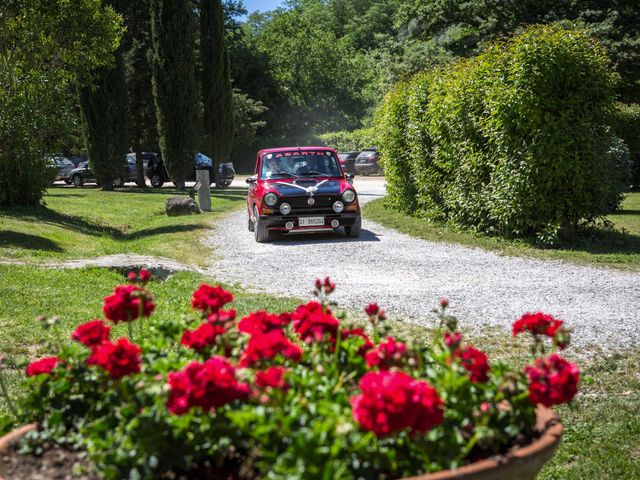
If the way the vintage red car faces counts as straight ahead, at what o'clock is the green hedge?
The green hedge is roughly at 10 o'clock from the vintage red car.

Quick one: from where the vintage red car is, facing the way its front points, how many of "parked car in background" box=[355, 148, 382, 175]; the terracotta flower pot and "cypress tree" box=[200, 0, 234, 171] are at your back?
2

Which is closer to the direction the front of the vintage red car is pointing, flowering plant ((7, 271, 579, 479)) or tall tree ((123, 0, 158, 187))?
the flowering plant

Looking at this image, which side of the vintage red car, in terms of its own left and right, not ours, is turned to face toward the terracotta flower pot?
front

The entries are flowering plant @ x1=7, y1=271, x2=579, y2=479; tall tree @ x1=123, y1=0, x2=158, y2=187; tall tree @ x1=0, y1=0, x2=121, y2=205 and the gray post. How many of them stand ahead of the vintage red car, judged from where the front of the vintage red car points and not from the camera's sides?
1

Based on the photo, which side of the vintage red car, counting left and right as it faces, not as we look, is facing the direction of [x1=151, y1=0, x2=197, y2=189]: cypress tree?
back

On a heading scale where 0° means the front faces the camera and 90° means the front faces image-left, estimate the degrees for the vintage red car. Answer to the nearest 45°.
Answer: approximately 0°

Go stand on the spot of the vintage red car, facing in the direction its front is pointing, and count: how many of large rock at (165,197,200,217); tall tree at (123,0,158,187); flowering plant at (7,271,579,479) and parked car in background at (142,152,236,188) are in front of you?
1

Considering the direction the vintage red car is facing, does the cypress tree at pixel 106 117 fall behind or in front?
behind

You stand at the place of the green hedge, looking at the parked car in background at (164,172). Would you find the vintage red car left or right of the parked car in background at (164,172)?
left

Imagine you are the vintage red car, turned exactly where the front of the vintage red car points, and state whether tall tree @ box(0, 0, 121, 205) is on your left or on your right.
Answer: on your right

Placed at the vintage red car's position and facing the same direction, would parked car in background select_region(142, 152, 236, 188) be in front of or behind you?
behind

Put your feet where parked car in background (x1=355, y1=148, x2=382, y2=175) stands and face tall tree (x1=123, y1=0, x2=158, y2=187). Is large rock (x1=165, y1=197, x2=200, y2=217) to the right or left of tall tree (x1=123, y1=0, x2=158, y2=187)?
left

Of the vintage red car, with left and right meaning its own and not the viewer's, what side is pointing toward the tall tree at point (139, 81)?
back
